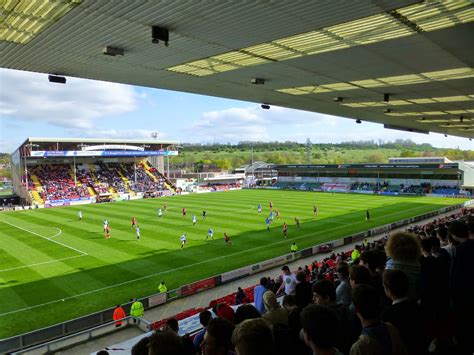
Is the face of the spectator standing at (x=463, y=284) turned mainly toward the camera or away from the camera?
away from the camera

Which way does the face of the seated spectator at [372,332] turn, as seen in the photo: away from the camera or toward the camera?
away from the camera

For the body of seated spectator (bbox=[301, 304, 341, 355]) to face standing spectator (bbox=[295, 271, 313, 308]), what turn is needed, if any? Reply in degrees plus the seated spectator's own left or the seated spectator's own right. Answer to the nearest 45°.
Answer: approximately 45° to the seated spectator's own right

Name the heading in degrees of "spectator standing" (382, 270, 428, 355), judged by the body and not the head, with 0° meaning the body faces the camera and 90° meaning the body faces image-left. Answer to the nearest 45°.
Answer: approximately 135°

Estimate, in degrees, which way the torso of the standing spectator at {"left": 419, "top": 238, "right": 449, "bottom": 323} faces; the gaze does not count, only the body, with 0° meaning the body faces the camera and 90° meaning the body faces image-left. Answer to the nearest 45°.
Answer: approximately 135°

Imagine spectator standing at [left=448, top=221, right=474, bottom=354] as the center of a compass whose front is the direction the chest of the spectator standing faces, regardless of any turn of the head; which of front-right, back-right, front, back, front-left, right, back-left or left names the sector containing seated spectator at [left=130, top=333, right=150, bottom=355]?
left

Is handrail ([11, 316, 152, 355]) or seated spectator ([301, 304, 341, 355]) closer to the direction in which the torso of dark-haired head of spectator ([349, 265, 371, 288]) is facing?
the handrail

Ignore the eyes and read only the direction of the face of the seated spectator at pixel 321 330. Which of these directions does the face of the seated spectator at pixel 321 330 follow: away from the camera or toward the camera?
away from the camera

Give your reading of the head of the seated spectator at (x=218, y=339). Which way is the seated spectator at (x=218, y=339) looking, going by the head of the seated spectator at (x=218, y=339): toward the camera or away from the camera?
away from the camera
